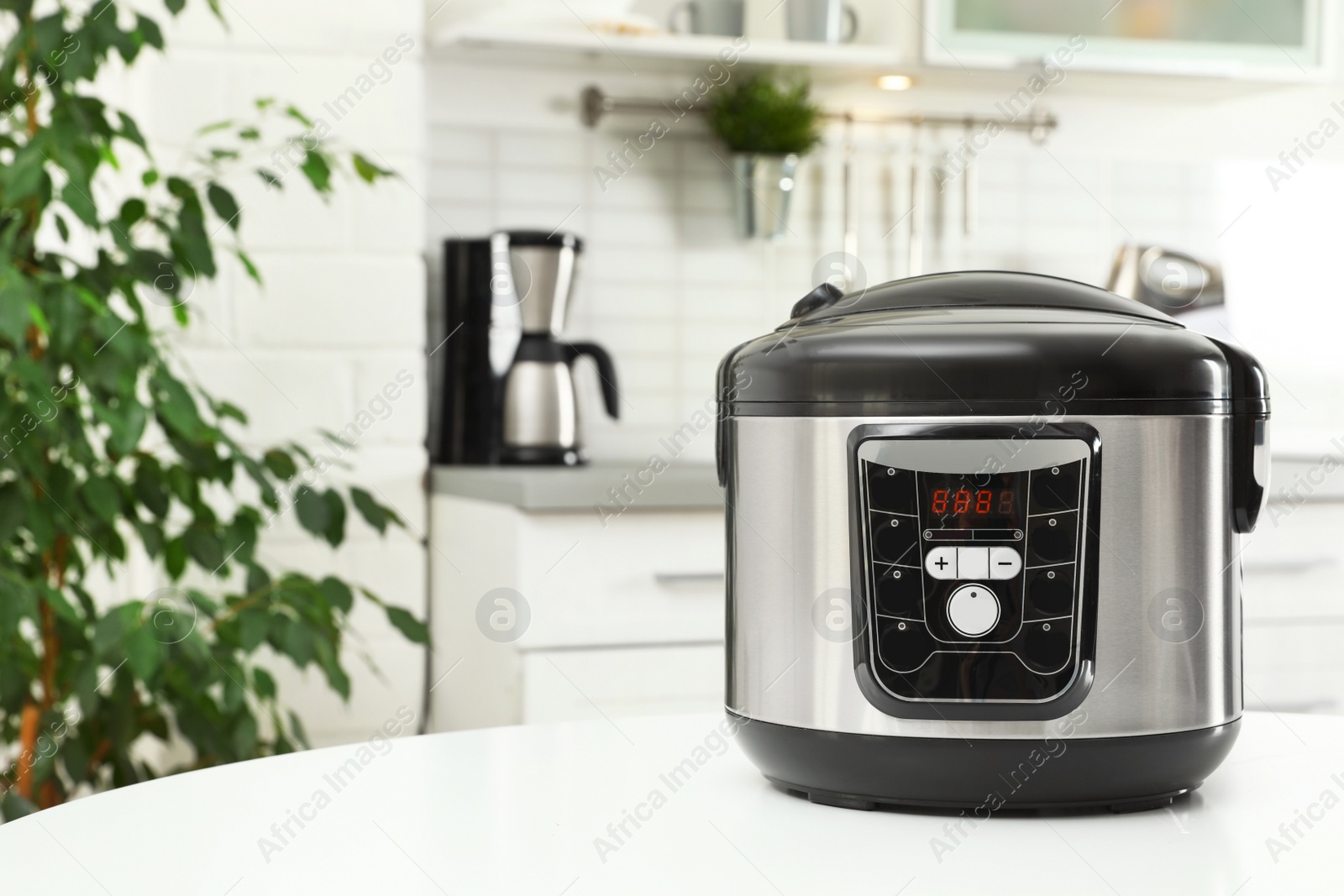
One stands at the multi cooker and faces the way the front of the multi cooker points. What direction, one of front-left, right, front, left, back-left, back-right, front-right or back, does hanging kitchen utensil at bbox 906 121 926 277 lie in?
back

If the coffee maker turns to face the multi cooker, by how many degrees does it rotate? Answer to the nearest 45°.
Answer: approximately 90° to its right

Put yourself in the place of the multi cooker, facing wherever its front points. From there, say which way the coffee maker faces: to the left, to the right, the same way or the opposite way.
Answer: to the left

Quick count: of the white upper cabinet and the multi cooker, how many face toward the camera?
2

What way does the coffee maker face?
to the viewer's right
